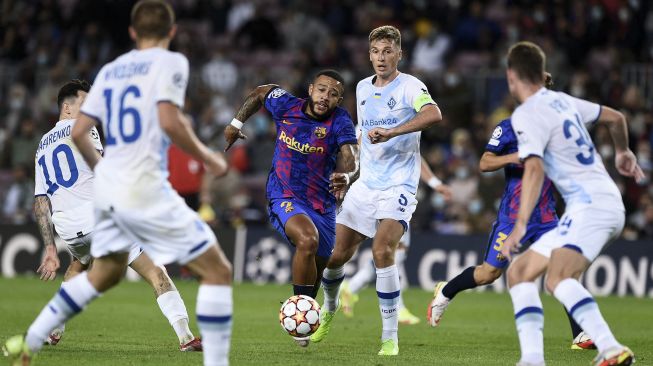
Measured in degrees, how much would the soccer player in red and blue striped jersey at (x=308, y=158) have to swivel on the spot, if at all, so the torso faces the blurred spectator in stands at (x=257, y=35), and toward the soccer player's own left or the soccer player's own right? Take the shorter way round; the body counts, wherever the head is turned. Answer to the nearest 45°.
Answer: approximately 180°

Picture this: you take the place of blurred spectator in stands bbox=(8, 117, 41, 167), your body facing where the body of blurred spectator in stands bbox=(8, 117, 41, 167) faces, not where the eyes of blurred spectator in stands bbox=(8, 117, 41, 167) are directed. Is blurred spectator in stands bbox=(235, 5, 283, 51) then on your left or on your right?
on your left

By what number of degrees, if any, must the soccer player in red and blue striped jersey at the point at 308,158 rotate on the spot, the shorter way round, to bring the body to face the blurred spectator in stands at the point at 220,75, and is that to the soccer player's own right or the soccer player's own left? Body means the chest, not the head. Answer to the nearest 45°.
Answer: approximately 180°

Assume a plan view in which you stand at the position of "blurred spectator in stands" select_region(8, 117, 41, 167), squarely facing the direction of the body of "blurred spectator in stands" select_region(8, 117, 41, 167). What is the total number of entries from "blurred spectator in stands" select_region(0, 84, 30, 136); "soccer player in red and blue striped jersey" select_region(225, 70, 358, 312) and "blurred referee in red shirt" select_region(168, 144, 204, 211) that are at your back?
1

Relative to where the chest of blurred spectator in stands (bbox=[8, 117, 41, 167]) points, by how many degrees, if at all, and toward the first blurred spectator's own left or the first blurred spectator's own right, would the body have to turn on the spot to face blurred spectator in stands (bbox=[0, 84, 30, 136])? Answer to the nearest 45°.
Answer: approximately 180°

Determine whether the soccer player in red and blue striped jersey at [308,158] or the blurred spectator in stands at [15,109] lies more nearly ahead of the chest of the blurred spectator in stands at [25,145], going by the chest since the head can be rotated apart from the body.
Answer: the soccer player in red and blue striped jersey

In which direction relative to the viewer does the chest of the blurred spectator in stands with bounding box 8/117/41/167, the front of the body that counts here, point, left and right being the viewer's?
facing the viewer

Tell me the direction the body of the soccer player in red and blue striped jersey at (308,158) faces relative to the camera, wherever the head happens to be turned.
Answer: toward the camera

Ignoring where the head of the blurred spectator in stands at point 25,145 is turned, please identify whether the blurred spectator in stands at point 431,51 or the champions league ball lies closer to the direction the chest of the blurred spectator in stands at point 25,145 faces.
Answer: the champions league ball

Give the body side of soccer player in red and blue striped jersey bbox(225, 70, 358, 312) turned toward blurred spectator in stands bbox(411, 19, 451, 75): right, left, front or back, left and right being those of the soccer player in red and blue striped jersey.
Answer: back
